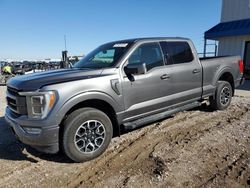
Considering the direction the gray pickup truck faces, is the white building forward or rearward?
rearward

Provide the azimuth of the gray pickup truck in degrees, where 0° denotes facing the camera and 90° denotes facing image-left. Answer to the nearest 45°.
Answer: approximately 45°
